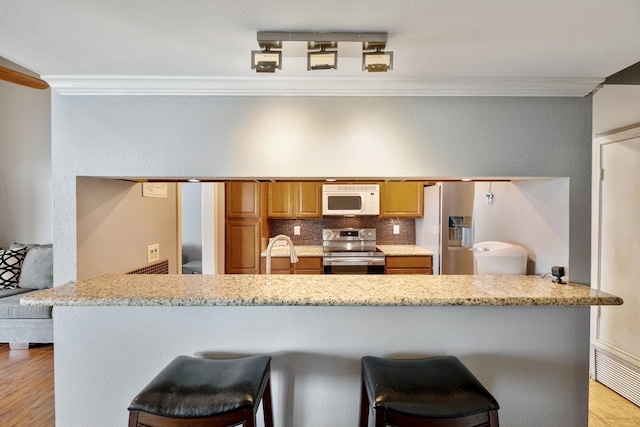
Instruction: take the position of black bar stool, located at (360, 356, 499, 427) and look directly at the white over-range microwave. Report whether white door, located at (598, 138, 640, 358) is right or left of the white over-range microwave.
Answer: right

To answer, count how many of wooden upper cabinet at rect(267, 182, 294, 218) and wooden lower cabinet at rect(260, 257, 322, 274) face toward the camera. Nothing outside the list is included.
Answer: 2

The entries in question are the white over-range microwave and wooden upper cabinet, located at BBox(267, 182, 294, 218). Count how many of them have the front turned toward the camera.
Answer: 2

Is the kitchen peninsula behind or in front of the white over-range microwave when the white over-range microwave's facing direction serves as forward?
in front

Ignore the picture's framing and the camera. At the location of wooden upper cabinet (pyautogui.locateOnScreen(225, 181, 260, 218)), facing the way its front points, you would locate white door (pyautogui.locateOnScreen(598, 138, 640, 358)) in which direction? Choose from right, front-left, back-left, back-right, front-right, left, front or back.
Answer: front-left

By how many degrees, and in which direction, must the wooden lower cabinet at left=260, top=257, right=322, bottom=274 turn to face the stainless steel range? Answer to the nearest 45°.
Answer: approximately 90° to its left

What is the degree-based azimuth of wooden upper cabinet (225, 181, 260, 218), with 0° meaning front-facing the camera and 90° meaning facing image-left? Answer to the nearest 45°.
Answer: approximately 0°

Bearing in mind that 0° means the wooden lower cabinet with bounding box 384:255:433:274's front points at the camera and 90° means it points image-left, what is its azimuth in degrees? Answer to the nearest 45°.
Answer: approximately 0°
